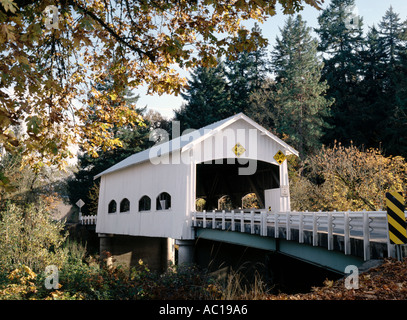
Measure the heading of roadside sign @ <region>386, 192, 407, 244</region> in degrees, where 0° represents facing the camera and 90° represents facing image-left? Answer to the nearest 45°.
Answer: approximately 0°

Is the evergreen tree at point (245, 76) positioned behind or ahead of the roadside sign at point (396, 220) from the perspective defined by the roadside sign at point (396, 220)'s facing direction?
behind

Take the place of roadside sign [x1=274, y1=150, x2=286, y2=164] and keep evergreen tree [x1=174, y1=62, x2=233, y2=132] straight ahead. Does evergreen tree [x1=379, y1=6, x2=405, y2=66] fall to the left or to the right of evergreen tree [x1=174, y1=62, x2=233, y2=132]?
right

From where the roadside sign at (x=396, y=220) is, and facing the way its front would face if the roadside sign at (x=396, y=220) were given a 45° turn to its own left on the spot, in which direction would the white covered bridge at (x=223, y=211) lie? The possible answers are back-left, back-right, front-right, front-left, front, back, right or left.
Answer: back

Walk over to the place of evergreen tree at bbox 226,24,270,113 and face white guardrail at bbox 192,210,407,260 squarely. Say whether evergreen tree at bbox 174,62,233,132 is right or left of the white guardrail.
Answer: right

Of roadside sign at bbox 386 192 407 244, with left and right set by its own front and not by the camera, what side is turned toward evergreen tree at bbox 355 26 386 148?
back

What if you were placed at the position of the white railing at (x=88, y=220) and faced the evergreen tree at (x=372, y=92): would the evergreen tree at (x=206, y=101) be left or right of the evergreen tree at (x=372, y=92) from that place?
left

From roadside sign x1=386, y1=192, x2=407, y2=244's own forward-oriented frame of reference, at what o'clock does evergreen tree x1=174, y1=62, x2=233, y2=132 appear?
The evergreen tree is roughly at 5 o'clock from the roadside sign.

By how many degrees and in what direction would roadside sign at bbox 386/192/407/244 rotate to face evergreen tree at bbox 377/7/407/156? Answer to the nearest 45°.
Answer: approximately 180°

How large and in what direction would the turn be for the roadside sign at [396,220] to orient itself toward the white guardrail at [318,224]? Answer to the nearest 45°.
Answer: approximately 135° to its right

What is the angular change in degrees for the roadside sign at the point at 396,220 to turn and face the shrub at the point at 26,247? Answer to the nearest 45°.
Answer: approximately 90° to its right

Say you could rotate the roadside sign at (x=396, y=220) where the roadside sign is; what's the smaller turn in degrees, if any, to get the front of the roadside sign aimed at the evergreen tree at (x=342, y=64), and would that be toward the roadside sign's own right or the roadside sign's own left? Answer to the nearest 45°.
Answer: approximately 180°

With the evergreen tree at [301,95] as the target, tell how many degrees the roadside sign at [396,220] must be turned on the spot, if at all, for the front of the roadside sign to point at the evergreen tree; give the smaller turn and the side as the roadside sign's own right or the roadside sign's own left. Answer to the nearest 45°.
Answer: approximately 180°
